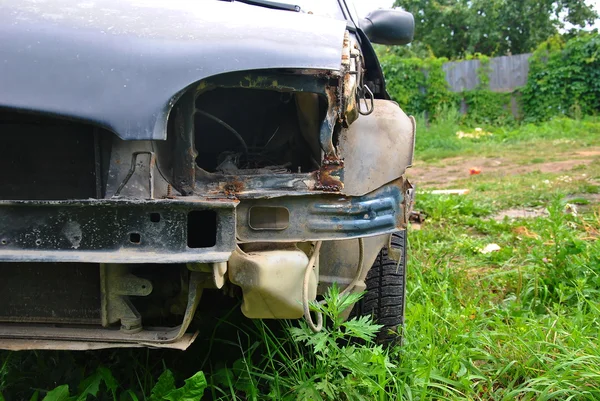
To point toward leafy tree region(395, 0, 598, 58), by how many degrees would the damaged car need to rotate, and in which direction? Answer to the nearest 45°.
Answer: approximately 135° to its left

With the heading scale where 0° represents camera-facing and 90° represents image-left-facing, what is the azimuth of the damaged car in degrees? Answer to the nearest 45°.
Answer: approximately 0°

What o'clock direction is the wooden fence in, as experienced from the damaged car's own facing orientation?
The wooden fence is roughly at 7 o'clock from the damaged car.

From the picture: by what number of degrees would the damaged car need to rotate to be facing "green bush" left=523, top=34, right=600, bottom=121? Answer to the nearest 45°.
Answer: approximately 135° to its left

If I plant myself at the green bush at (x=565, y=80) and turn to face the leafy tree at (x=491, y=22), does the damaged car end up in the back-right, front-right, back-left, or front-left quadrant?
back-left
